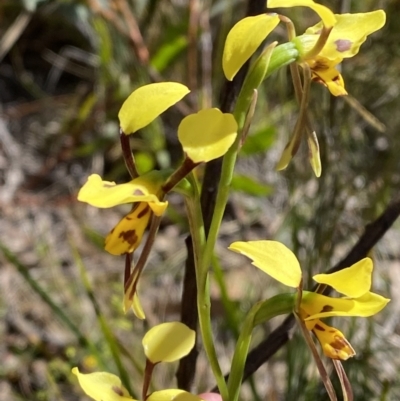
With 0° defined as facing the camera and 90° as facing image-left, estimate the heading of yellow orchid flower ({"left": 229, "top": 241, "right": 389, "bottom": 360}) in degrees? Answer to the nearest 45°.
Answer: approximately 270°
